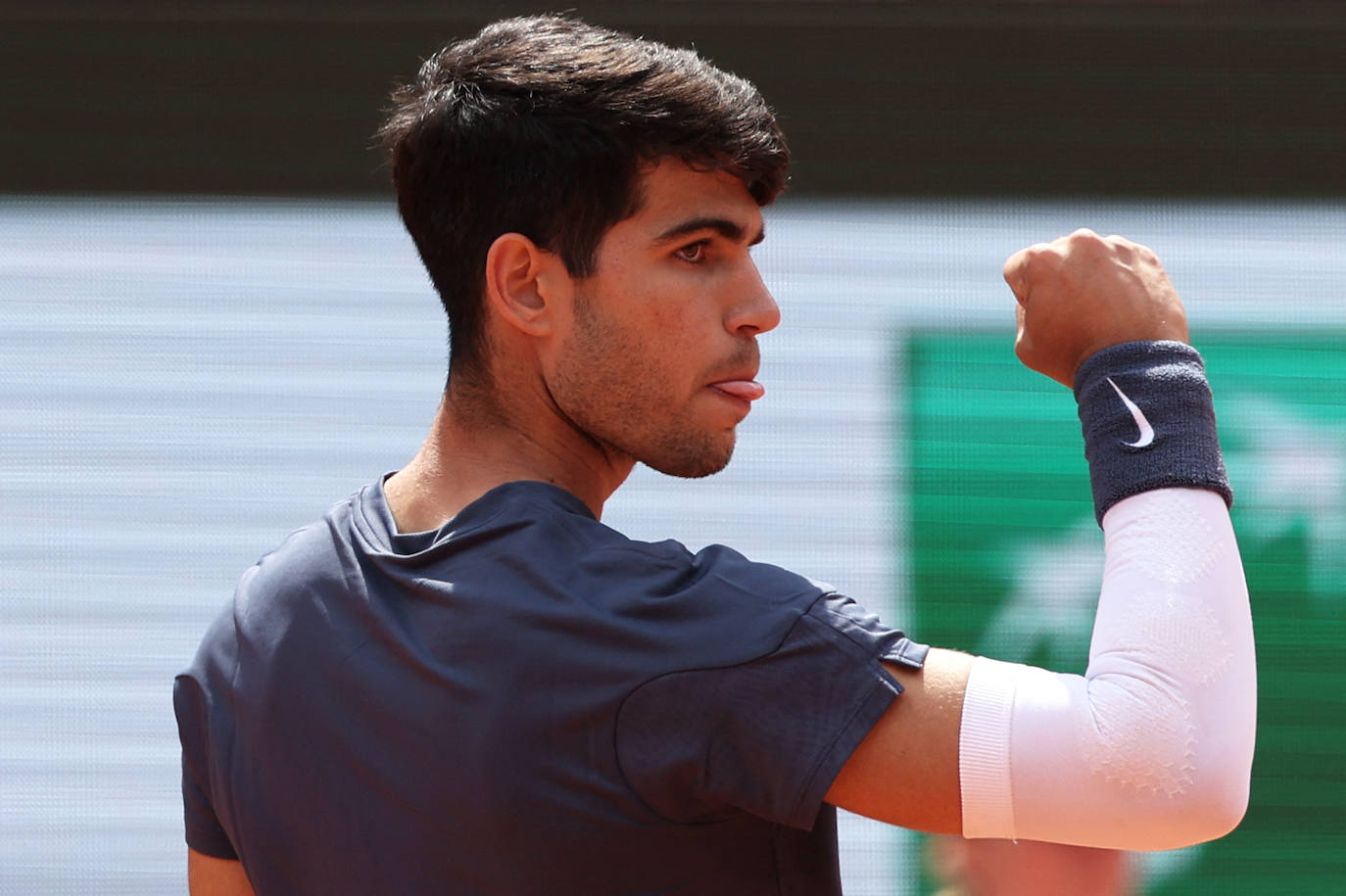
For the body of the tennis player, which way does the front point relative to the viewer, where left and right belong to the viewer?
facing away from the viewer and to the right of the viewer

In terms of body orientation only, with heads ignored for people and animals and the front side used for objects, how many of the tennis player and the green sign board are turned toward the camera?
1

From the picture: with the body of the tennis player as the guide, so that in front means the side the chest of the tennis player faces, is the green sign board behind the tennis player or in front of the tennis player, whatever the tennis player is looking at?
in front

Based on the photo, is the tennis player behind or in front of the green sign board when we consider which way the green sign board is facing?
in front

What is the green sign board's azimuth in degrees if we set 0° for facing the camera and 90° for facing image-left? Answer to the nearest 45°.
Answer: approximately 0°

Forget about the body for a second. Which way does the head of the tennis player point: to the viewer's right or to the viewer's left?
to the viewer's right
